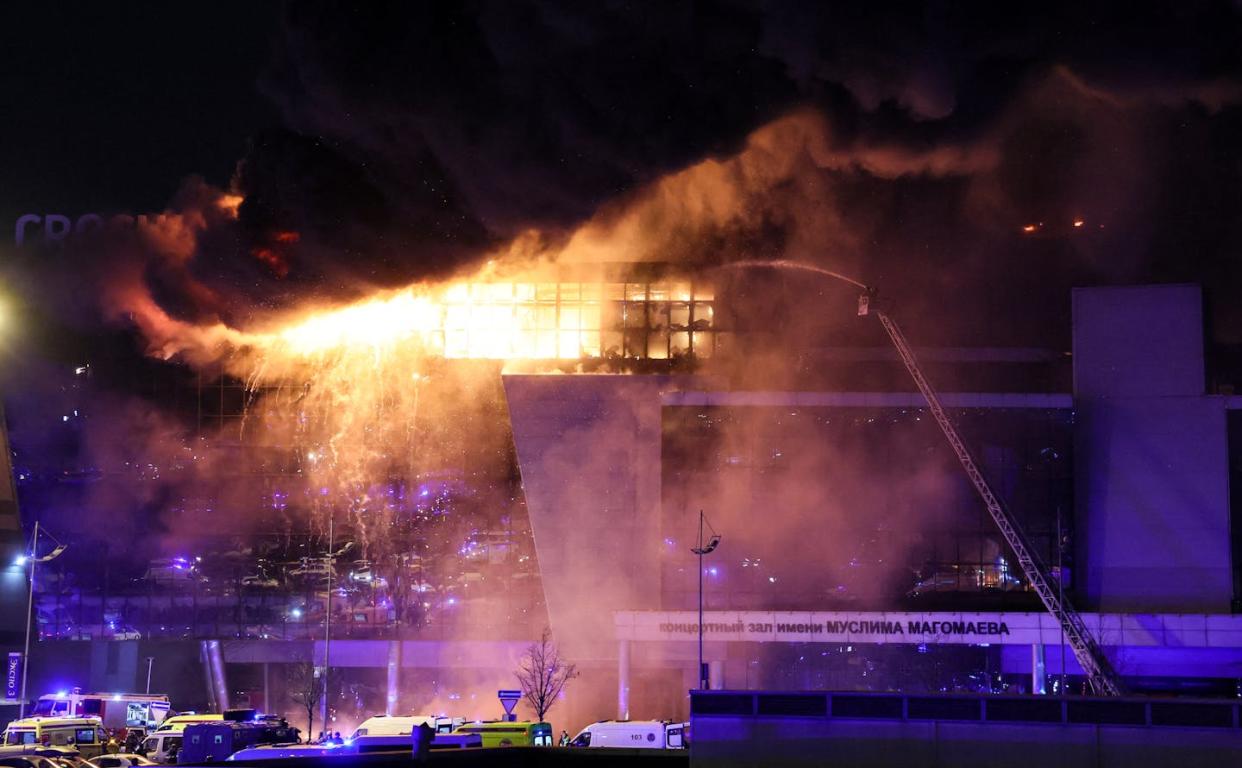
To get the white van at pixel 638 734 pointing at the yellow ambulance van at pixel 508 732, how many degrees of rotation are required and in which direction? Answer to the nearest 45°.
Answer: approximately 45° to its left

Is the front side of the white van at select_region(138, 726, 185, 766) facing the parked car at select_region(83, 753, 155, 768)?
no

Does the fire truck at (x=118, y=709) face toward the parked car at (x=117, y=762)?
no

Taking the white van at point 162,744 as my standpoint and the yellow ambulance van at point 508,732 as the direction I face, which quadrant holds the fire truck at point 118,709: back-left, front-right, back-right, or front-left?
back-left

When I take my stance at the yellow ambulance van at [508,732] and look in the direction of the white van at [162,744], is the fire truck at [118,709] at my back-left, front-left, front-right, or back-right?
front-right

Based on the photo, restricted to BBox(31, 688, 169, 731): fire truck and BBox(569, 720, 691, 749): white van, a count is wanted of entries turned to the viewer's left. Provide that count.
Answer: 2

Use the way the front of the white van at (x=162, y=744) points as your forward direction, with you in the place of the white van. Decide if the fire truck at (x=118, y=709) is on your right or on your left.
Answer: on your right

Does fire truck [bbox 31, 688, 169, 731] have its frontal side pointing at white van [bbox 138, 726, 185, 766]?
no

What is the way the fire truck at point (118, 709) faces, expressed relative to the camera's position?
facing to the left of the viewer

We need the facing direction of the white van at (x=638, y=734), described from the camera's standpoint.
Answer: facing to the left of the viewer
